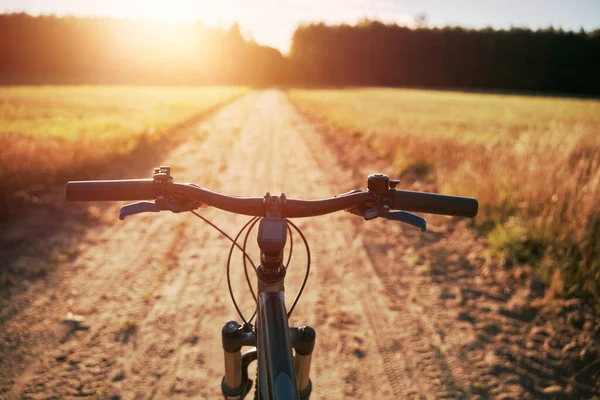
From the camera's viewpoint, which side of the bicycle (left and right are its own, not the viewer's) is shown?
back
